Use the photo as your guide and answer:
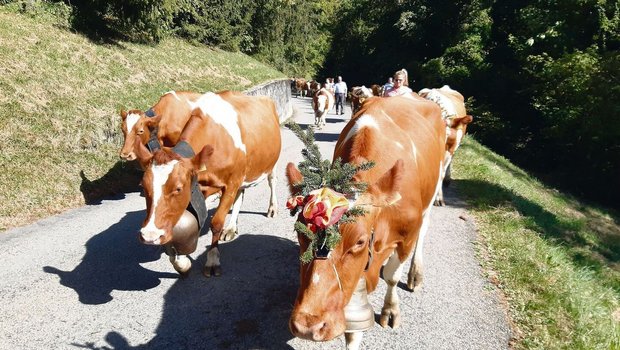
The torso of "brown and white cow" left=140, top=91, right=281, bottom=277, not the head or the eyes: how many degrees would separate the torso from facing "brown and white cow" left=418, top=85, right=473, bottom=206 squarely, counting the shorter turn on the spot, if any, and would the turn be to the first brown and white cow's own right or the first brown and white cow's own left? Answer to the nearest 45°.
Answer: approximately 180°

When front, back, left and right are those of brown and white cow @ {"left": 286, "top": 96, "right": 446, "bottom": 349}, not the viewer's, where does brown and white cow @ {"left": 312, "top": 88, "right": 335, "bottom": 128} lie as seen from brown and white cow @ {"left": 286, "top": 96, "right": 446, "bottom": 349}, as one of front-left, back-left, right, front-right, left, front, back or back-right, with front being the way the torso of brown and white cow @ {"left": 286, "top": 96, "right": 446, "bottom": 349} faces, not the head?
back-right

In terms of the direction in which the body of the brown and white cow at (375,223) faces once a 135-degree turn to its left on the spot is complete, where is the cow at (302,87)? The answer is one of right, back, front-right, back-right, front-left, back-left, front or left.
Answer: left

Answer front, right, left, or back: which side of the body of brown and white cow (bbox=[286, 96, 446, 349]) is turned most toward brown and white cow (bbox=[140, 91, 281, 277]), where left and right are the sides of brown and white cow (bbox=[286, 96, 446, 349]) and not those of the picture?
right

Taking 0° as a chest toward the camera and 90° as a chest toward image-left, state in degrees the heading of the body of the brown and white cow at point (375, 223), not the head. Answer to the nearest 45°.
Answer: approximately 45°

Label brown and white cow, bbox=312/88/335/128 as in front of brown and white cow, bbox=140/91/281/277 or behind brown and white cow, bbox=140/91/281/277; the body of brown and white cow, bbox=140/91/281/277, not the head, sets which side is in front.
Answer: behind

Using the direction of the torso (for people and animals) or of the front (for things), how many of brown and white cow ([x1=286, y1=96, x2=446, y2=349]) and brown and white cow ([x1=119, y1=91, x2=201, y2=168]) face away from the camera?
0

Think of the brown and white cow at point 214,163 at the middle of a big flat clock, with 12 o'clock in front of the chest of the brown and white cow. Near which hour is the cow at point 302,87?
The cow is roughly at 5 o'clock from the brown and white cow.

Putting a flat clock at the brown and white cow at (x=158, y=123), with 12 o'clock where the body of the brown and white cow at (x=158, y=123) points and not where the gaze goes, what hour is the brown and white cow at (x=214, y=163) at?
the brown and white cow at (x=214, y=163) is roughly at 10 o'clock from the brown and white cow at (x=158, y=123).

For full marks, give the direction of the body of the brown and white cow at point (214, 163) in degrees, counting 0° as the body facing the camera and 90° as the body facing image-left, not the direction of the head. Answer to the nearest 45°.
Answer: approximately 45°
